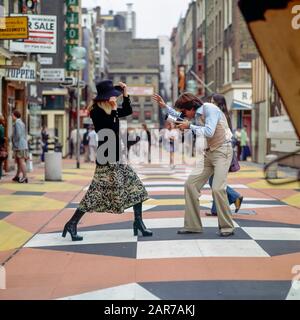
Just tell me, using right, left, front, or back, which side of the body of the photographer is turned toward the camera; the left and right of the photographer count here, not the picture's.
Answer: left

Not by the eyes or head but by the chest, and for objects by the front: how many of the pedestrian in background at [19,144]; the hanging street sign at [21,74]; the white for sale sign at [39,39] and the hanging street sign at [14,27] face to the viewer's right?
0

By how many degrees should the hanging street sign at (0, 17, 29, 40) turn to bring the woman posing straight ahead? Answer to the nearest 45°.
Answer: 0° — it already faces them

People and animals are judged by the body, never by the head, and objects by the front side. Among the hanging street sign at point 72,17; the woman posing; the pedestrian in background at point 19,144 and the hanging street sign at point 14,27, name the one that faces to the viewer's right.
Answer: the woman posing

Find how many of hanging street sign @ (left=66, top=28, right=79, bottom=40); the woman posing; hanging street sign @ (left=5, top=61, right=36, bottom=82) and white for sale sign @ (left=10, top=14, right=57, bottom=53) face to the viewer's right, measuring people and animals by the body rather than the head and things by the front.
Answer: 1

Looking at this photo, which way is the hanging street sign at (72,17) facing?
toward the camera

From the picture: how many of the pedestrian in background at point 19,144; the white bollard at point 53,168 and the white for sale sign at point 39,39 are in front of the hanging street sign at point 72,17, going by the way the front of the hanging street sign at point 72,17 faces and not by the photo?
3

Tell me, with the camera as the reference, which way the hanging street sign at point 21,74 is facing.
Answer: facing the viewer

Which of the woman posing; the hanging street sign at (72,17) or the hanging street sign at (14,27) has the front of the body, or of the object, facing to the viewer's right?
the woman posing

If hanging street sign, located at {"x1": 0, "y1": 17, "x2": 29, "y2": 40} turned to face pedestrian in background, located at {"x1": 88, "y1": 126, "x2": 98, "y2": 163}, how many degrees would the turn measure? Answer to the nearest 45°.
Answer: approximately 180°

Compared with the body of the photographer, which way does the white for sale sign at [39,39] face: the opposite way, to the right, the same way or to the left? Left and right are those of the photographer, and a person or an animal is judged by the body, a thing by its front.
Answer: to the left
